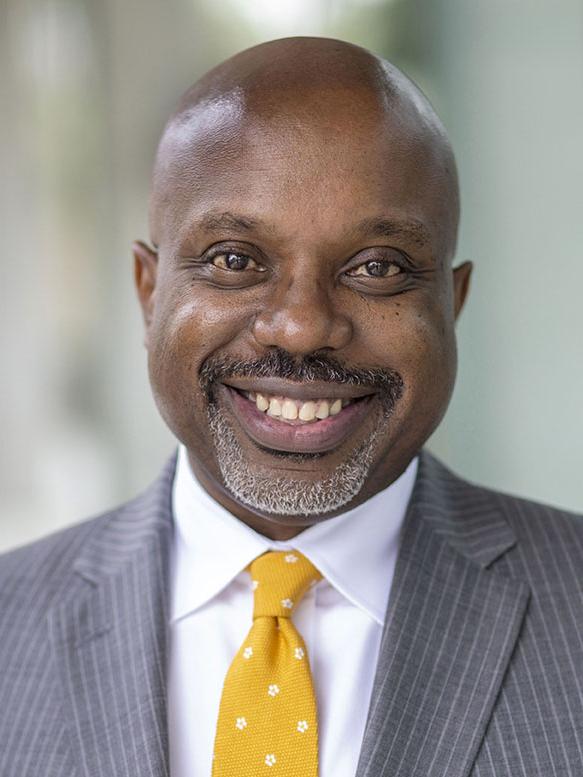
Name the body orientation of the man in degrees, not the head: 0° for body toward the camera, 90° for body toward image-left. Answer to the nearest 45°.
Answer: approximately 0°
